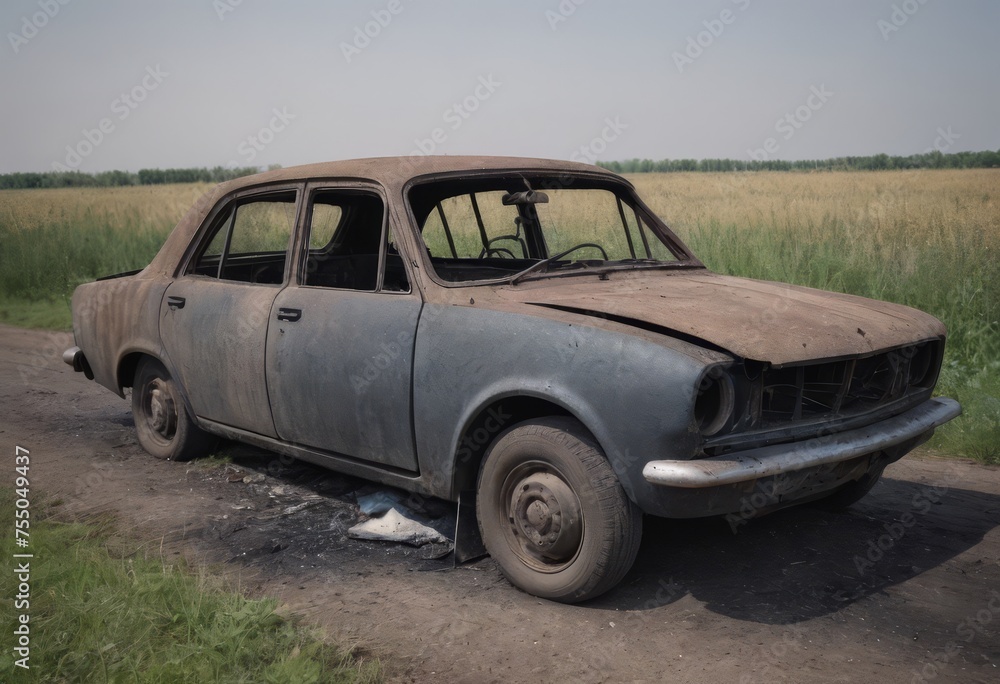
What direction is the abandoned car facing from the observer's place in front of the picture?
facing the viewer and to the right of the viewer
